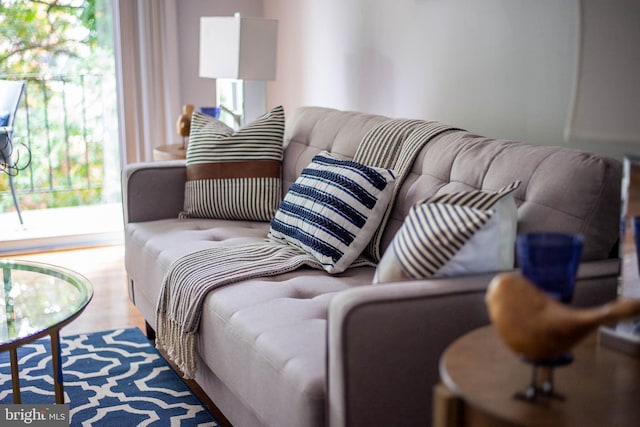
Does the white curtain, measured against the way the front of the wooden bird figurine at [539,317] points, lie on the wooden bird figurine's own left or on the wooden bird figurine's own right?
on the wooden bird figurine's own right

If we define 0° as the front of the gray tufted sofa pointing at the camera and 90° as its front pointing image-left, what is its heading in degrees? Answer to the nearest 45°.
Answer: approximately 45°

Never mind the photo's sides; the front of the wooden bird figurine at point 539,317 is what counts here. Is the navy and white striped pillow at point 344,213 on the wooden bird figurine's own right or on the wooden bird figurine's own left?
on the wooden bird figurine's own right

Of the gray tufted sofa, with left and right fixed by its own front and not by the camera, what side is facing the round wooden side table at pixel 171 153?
right

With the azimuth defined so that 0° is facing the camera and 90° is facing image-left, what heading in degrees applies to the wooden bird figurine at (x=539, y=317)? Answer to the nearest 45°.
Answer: approximately 90°

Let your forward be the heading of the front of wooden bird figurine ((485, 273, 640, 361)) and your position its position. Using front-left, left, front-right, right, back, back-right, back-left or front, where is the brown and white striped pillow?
front-right

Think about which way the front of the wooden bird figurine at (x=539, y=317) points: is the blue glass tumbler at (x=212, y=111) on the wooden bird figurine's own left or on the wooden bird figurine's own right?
on the wooden bird figurine's own right
